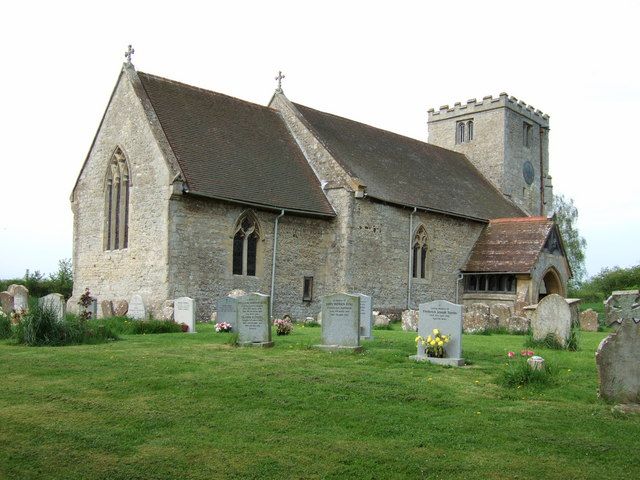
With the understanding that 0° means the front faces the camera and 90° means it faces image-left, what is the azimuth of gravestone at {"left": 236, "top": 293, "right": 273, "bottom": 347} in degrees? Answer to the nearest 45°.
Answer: approximately 0°

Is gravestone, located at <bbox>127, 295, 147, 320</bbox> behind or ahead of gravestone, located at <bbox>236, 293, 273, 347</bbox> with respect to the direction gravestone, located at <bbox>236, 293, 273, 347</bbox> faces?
behind

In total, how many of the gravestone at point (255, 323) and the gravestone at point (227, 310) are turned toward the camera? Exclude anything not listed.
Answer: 2

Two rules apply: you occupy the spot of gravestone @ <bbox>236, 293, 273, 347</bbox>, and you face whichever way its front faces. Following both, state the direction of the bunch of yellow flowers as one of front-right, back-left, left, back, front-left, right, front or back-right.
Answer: front-left

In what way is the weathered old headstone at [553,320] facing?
toward the camera

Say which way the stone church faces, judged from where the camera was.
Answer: facing the viewer and to the right of the viewer

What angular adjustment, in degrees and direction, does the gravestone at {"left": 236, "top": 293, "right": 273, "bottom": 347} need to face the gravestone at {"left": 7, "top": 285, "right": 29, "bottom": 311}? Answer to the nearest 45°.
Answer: approximately 135° to its right

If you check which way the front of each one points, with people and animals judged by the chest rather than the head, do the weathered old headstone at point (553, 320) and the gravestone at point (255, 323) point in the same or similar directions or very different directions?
same or similar directions

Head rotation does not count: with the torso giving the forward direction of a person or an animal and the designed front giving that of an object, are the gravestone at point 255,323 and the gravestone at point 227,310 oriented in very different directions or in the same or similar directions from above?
same or similar directions

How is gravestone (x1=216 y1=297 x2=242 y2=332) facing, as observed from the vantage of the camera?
facing the viewer

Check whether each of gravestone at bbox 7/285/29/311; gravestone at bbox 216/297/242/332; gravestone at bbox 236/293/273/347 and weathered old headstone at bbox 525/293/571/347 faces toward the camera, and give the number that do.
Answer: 4

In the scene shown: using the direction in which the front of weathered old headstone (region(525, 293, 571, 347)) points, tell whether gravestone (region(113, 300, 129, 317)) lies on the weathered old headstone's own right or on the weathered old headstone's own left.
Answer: on the weathered old headstone's own right
